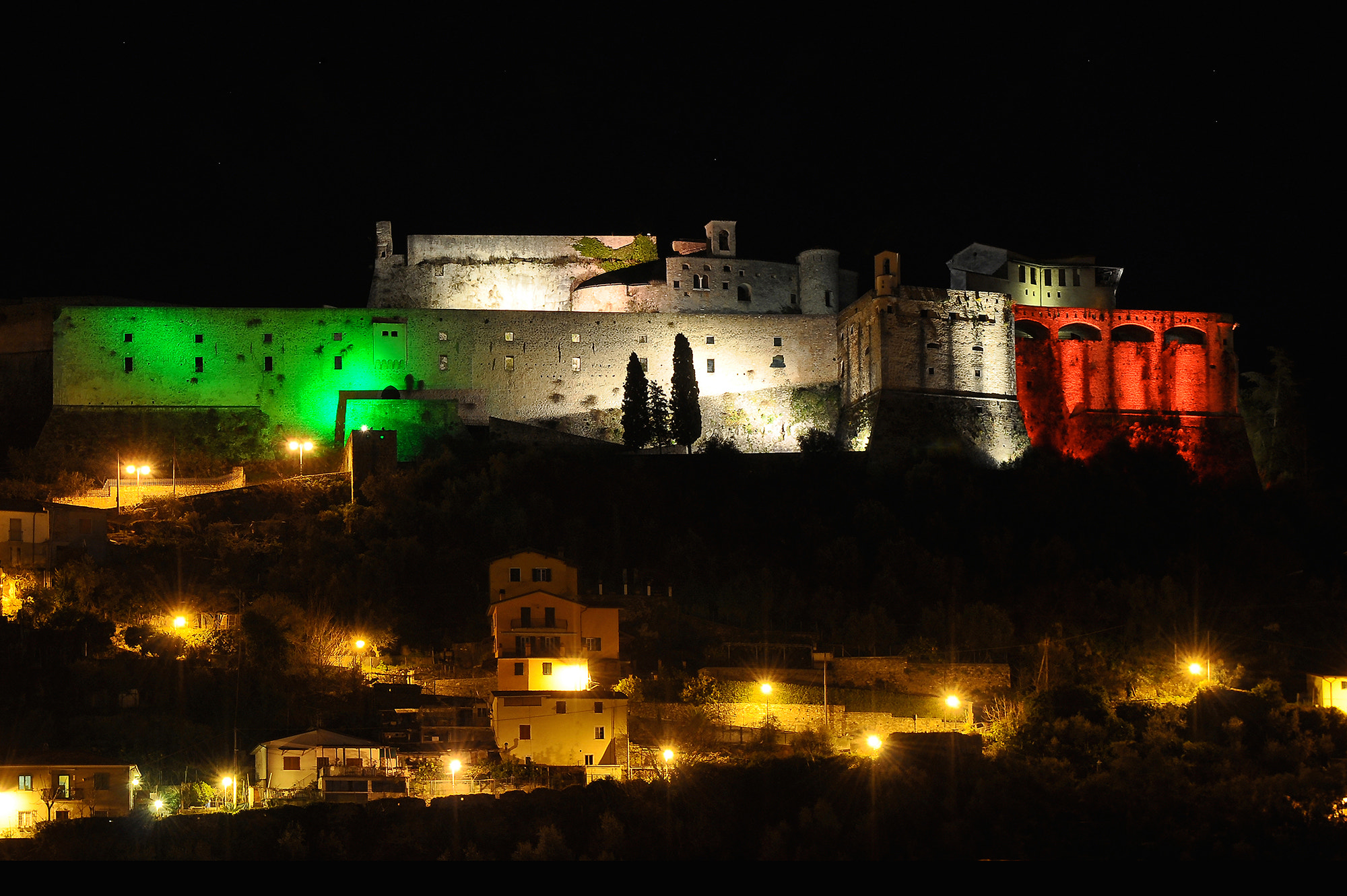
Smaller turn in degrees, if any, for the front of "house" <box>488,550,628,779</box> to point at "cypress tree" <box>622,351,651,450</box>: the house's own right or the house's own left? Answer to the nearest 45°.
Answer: approximately 180°

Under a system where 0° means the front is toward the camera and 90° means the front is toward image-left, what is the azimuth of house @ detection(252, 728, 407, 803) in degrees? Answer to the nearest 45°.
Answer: approximately 0°

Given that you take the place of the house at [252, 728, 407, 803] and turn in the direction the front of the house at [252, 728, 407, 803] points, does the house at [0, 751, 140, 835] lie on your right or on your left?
on your right

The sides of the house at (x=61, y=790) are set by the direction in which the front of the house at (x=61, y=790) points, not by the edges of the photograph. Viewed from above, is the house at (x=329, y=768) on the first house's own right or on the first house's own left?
on the first house's own left

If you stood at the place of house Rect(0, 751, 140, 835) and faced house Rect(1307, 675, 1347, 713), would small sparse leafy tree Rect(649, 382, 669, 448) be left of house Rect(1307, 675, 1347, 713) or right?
left

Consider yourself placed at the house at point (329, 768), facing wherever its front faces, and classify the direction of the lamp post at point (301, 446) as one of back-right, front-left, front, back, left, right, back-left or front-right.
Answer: back
